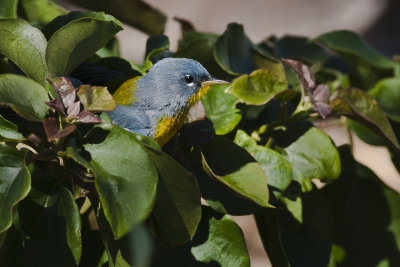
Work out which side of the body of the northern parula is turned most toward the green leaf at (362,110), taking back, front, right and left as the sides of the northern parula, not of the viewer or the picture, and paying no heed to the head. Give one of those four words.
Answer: front

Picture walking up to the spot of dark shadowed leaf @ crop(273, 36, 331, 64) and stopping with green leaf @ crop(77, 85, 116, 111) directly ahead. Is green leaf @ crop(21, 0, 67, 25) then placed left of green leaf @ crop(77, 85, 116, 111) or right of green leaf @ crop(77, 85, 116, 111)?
right

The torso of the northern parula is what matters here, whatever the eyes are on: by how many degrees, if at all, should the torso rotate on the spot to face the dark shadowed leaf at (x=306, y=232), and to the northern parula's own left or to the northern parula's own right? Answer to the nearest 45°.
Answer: approximately 45° to the northern parula's own right

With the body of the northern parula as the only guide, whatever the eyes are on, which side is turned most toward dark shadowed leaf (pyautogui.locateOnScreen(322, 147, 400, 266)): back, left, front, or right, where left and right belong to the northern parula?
front

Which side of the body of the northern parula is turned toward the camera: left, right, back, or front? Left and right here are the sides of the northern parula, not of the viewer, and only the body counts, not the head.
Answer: right

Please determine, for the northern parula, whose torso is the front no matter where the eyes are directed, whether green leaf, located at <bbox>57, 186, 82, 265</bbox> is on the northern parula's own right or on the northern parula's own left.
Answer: on the northern parula's own right

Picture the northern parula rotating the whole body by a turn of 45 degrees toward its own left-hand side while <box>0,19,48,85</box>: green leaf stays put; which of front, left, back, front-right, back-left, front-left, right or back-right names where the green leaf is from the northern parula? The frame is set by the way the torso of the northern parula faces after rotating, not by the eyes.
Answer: back

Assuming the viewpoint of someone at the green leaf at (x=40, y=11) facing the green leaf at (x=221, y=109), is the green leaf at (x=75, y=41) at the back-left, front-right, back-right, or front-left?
front-right

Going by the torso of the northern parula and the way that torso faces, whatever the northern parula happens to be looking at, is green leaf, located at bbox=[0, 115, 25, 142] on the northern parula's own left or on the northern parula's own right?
on the northern parula's own right

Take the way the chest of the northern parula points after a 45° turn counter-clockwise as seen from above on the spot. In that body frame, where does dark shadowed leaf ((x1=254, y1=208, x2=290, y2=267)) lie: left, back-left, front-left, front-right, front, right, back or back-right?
right

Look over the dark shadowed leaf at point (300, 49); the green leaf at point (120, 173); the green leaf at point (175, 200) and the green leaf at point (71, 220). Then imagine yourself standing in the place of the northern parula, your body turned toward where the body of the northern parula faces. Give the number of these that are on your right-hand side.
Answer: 3

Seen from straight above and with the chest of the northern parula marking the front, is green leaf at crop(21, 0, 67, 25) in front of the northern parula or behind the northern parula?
behind

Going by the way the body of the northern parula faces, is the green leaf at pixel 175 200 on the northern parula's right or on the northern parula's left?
on the northern parula's right
